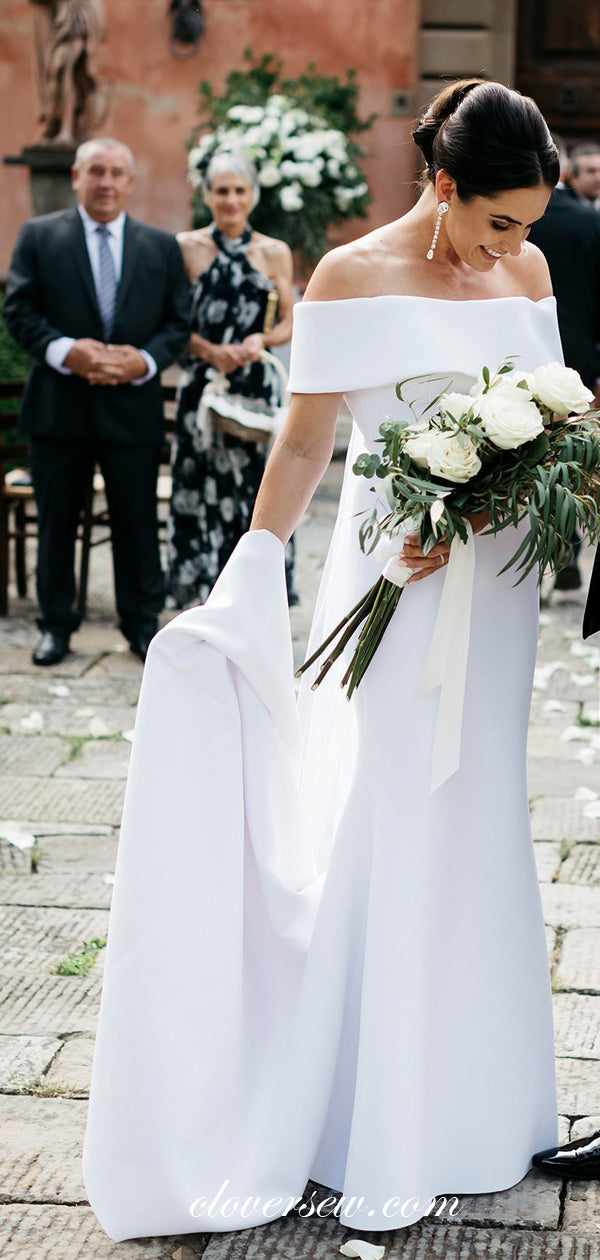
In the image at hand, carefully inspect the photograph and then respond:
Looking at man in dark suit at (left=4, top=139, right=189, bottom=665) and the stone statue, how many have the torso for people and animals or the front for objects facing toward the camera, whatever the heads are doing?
2

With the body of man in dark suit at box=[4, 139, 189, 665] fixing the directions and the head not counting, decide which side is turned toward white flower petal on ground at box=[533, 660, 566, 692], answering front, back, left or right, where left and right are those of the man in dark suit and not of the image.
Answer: left

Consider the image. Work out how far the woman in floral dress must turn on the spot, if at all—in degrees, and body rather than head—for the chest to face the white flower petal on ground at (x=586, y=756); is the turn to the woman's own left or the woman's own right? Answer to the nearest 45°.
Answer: approximately 45° to the woman's own left

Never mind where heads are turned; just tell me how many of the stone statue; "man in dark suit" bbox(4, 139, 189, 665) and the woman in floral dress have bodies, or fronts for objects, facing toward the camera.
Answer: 3

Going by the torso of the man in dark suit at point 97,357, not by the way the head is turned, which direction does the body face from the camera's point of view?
toward the camera

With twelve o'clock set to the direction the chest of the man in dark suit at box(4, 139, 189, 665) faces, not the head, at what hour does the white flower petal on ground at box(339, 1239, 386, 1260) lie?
The white flower petal on ground is roughly at 12 o'clock from the man in dark suit.

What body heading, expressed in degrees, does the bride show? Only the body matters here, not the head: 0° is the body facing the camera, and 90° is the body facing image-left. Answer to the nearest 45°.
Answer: approximately 315°

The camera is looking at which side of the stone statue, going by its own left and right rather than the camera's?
front
